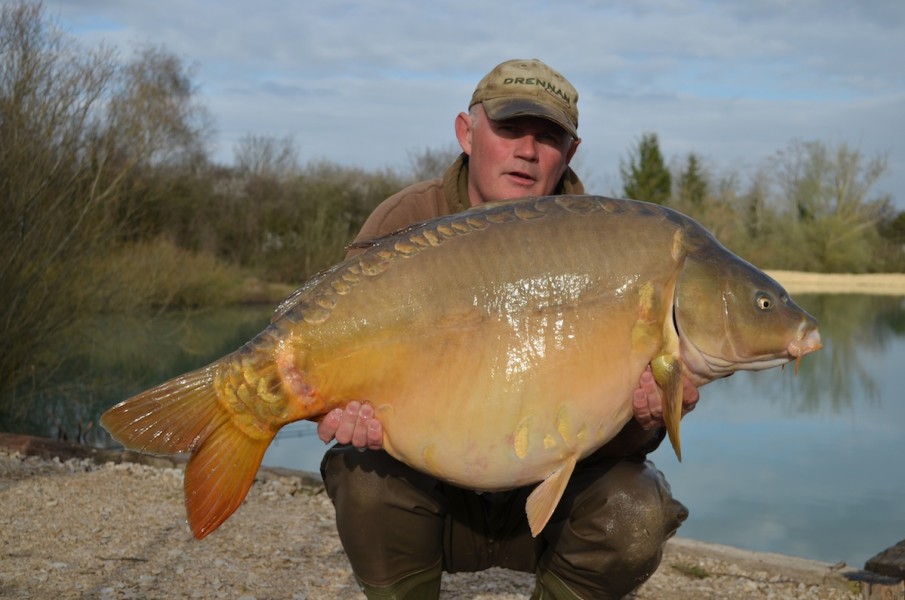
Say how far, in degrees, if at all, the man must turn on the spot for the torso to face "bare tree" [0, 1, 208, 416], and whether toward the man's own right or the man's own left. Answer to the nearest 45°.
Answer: approximately 135° to the man's own right

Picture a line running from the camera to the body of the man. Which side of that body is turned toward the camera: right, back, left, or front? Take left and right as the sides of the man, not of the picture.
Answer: front

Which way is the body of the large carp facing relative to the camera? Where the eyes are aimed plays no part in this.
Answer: to the viewer's right

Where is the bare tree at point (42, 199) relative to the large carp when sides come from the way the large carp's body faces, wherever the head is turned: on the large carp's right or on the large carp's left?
on the large carp's left
